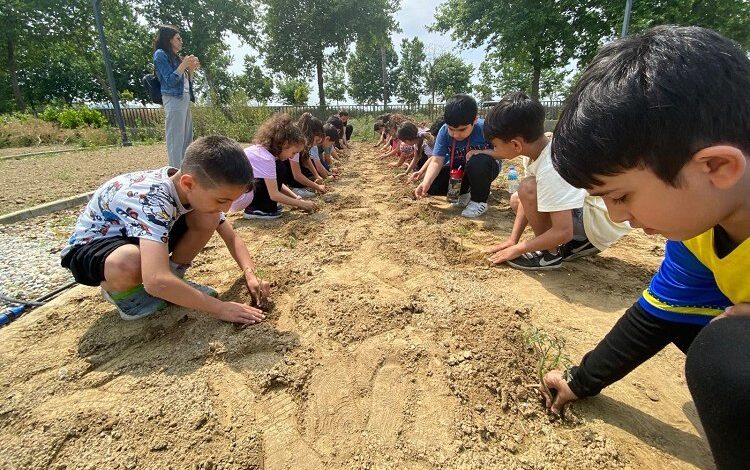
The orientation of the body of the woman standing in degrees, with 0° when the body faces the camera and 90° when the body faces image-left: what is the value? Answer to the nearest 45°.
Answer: approximately 270°

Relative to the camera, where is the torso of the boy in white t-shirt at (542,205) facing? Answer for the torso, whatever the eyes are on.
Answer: to the viewer's left

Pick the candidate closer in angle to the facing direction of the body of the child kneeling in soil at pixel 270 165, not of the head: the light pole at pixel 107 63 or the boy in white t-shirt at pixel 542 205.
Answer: the boy in white t-shirt

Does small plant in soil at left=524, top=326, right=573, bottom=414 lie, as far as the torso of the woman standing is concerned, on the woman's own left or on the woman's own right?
on the woman's own right

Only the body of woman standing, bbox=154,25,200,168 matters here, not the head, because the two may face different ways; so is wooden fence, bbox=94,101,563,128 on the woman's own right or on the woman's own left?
on the woman's own left

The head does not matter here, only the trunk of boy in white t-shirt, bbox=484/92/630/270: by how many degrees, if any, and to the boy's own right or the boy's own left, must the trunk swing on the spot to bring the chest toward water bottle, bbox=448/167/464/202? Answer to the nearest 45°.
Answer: approximately 45° to the boy's own right

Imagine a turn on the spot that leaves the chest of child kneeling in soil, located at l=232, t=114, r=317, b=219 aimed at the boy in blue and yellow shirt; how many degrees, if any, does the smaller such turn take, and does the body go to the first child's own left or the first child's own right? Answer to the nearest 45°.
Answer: approximately 90° to the first child's own right

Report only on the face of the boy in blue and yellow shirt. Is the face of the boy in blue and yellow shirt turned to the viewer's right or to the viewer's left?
to the viewer's left

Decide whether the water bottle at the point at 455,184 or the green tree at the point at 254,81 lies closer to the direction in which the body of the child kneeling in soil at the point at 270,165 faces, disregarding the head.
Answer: the water bottle

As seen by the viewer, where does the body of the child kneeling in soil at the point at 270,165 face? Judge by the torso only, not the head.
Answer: to the viewer's right
